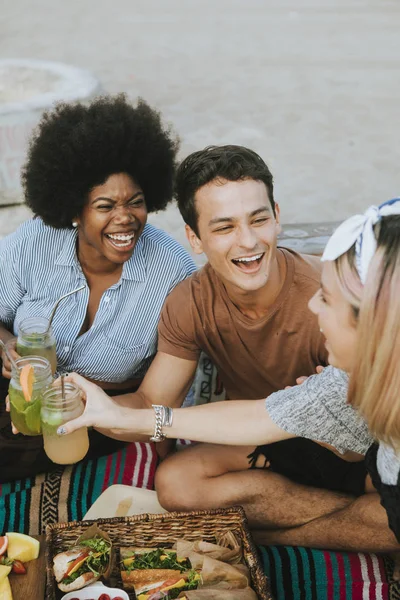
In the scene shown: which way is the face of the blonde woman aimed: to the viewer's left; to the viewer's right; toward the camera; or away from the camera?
to the viewer's left

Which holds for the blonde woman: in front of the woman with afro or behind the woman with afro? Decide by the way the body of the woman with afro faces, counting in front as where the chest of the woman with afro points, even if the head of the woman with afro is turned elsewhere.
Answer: in front

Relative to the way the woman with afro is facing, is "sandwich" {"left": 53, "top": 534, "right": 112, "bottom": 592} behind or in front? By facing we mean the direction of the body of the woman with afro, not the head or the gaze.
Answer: in front

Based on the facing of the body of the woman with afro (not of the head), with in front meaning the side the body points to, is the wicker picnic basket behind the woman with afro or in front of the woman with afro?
in front

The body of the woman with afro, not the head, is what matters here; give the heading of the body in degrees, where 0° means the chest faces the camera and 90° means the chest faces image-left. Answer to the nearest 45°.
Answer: approximately 0°

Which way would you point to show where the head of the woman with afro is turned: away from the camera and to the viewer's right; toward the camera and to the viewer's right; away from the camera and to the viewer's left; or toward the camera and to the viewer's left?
toward the camera and to the viewer's right

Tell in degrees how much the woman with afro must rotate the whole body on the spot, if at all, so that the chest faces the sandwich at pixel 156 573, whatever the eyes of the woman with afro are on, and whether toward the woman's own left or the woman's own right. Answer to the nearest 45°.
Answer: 0° — they already face it
